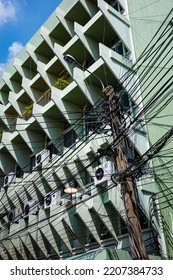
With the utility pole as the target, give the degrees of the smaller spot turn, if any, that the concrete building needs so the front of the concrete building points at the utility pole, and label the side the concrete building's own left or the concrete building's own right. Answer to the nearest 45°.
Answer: approximately 45° to the concrete building's own left

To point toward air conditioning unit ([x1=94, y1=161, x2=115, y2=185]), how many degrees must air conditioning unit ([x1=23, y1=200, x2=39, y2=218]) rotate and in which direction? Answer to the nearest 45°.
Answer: approximately 90° to its left

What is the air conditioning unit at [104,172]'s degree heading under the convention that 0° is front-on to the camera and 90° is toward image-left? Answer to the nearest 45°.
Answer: approximately 45°

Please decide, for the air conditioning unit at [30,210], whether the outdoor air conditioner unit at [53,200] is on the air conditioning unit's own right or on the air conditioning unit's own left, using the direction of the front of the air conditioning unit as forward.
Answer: on the air conditioning unit's own left

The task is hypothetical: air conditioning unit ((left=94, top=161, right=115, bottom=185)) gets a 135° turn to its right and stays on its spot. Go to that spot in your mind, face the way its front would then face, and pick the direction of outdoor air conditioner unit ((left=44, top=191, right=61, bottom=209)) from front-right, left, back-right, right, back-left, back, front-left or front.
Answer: front-left

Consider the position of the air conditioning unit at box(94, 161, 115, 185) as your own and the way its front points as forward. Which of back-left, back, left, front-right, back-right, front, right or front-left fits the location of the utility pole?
front-left

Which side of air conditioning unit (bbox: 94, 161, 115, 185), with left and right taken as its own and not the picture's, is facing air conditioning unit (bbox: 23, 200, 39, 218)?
right

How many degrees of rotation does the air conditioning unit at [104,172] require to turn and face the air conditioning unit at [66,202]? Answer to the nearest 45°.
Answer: approximately 90° to its right

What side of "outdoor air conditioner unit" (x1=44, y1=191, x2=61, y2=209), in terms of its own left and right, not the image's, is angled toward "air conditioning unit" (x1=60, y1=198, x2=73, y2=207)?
left

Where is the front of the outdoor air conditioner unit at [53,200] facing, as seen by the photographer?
facing the viewer and to the left of the viewer

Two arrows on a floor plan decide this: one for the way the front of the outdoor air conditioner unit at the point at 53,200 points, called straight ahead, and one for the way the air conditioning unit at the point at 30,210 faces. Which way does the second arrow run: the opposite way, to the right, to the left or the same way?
the same way

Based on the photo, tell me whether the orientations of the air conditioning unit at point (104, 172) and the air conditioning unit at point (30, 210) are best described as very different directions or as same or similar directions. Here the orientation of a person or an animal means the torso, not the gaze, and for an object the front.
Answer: same or similar directions

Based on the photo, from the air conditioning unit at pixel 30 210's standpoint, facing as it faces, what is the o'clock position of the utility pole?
The utility pole is roughly at 10 o'clock from the air conditioning unit.
